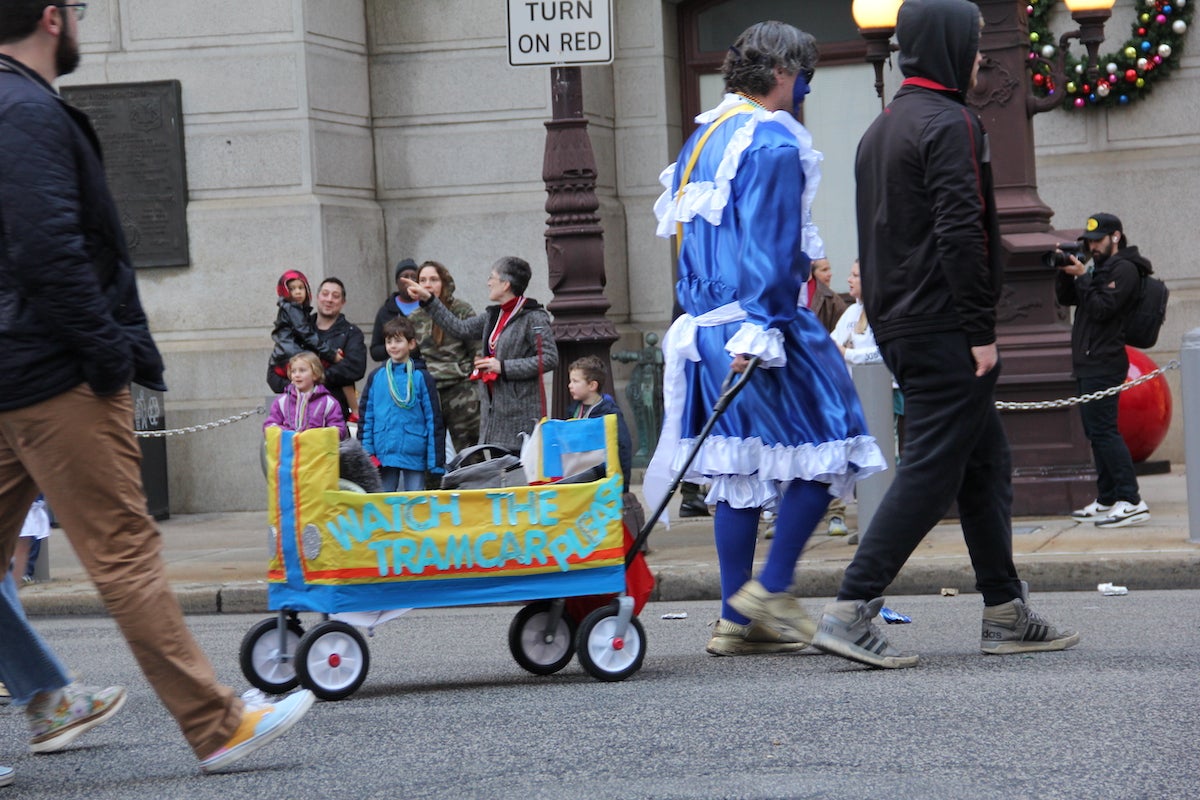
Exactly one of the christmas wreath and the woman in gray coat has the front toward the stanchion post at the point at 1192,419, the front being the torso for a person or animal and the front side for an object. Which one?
the christmas wreath

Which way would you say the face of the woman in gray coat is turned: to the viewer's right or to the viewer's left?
to the viewer's left

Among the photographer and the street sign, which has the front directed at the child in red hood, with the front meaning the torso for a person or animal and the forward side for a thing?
the photographer

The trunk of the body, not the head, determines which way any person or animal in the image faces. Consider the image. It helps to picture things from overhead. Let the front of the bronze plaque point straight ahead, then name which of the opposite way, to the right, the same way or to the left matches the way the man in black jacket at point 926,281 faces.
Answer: to the left

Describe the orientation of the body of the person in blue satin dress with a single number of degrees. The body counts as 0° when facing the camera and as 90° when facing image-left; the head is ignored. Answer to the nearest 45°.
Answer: approximately 225°

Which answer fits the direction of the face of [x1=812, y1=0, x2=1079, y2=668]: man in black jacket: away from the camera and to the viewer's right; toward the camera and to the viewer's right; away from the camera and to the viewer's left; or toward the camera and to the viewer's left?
away from the camera and to the viewer's right

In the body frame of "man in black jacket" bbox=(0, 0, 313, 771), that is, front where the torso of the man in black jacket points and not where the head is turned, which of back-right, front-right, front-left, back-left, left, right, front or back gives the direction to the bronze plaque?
left

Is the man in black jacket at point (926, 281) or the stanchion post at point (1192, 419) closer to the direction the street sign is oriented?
the man in black jacket

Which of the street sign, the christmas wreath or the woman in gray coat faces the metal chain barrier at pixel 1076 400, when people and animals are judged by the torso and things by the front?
the christmas wreath

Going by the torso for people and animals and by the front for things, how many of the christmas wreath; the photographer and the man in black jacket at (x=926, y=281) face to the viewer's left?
1

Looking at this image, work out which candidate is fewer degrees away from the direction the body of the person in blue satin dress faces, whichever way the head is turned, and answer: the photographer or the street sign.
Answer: the photographer

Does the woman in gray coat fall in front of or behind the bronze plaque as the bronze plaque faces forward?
in front
